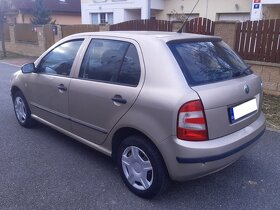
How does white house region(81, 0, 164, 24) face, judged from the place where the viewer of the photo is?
facing the viewer

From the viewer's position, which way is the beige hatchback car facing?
facing away from the viewer and to the left of the viewer

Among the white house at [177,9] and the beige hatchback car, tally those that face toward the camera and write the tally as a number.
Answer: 1

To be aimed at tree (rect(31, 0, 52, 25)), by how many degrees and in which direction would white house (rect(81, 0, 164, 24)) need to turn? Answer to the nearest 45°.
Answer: approximately 135° to its right

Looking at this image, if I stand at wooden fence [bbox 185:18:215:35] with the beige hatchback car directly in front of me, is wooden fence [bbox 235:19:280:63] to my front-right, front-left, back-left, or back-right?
front-left

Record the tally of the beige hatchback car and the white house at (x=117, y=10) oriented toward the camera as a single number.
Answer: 1

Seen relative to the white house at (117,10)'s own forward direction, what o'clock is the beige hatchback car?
The beige hatchback car is roughly at 12 o'clock from the white house.

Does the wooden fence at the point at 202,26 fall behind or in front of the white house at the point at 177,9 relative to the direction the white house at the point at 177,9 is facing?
in front

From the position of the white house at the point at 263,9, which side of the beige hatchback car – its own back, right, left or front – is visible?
right

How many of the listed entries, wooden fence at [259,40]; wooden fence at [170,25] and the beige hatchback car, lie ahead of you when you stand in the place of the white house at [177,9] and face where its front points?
3

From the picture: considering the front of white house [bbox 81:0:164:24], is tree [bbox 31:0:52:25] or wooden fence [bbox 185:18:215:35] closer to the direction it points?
the wooden fence

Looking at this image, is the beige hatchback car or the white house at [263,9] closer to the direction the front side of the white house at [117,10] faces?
the beige hatchback car

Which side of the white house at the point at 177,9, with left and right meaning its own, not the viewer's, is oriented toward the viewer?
front

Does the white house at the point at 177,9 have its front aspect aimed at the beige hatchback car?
yes

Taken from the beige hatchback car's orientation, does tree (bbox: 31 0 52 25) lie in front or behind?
in front
